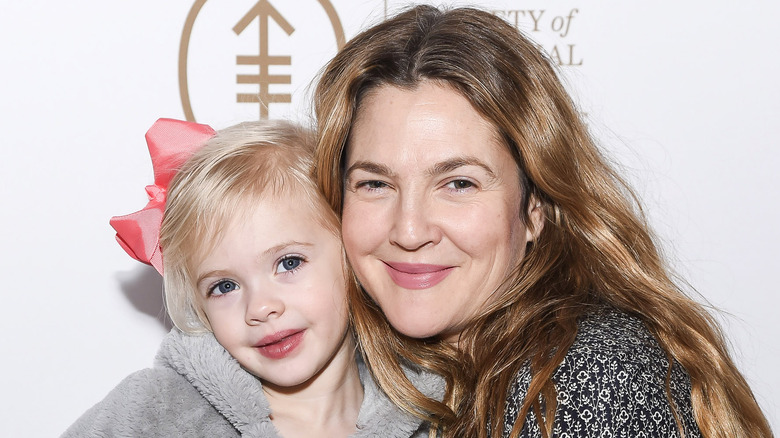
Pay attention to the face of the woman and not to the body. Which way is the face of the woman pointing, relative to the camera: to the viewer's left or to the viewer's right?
to the viewer's left

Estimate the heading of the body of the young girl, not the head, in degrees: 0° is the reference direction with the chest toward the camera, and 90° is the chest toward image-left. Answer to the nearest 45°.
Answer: approximately 0°
